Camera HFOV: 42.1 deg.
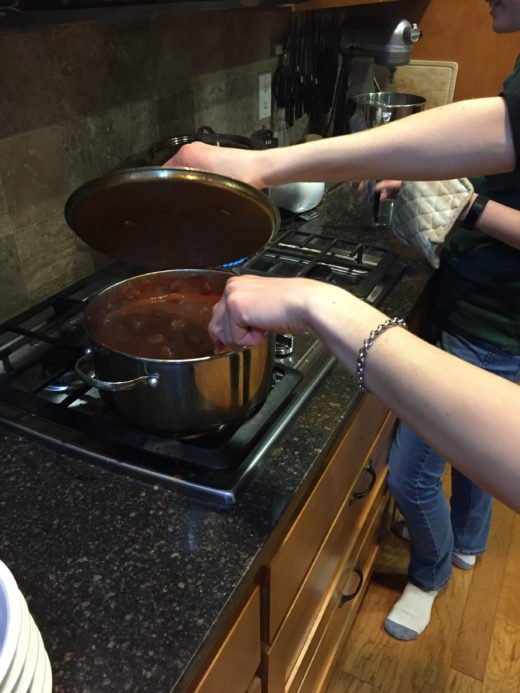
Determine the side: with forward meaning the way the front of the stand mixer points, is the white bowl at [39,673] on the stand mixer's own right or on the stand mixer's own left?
on the stand mixer's own right

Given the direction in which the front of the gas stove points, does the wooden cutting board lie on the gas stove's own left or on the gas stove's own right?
on the gas stove's own left

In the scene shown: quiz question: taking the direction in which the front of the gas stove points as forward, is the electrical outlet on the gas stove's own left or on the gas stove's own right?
on the gas stove's own left

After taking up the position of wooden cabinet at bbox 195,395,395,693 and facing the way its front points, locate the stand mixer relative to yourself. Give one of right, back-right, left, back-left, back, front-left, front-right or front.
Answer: back-left

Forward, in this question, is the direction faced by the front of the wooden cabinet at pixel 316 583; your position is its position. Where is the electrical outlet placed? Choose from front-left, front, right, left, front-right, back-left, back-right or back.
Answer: back-left

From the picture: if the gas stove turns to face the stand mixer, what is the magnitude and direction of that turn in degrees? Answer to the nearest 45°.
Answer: approximately 90° to its left
